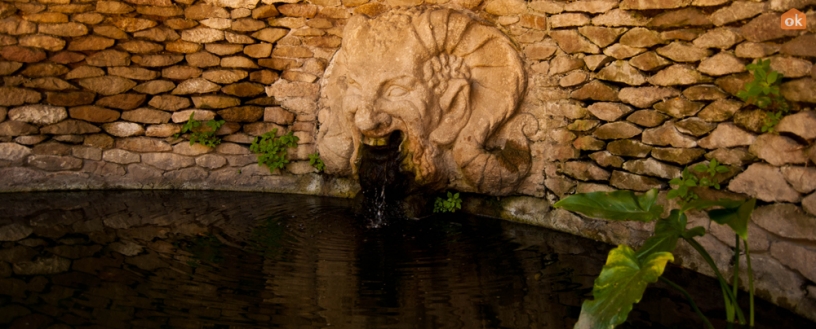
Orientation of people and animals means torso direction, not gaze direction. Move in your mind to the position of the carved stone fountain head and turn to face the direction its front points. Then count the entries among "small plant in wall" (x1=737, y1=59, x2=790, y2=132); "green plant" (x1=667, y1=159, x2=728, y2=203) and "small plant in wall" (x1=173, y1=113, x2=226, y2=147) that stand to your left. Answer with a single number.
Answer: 2

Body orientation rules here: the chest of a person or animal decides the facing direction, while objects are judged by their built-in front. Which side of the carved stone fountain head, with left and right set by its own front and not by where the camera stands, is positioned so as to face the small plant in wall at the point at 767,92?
left

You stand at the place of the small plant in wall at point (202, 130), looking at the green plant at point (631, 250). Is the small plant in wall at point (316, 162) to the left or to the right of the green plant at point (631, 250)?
left

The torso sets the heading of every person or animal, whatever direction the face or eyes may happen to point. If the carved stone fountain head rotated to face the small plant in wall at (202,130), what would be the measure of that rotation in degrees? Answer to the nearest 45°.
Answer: approximately 45° to its right

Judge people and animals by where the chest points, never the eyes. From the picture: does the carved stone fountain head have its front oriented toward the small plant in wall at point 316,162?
no

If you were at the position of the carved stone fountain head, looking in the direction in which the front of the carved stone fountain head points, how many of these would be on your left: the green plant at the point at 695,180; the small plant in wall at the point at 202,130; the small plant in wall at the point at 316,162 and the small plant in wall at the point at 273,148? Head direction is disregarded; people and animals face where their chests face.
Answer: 1

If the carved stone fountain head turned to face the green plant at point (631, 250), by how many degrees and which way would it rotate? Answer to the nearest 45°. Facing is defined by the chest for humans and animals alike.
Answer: approximately 45° to its left

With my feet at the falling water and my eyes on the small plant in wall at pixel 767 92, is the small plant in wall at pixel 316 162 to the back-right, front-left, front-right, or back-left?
back-left

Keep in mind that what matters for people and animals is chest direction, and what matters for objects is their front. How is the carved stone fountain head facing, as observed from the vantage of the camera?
facing the viewer and to the left of the viewer

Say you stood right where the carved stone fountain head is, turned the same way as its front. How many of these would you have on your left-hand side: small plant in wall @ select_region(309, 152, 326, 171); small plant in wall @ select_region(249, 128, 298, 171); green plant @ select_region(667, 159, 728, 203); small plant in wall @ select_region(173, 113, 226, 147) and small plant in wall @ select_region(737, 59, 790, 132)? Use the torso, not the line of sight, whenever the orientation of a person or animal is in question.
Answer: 2

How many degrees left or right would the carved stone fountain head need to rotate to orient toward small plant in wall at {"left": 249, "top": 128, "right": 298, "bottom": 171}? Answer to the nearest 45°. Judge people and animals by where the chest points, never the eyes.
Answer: approximately 90° to its right

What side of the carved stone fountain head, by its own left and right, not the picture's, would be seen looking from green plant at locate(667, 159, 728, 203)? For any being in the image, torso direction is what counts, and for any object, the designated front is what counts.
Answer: left

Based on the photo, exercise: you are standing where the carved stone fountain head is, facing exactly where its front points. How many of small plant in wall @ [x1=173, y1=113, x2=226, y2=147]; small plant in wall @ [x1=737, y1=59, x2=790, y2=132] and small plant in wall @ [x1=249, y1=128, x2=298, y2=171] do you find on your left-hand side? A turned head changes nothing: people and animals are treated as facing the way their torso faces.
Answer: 1

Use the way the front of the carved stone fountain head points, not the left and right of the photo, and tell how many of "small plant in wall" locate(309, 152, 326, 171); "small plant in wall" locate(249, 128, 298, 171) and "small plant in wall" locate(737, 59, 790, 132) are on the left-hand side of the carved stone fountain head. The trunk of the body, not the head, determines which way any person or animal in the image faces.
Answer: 1

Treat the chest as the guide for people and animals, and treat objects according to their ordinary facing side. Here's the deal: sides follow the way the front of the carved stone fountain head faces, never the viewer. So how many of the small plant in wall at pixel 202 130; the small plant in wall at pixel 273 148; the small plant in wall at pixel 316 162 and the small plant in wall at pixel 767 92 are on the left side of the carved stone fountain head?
1

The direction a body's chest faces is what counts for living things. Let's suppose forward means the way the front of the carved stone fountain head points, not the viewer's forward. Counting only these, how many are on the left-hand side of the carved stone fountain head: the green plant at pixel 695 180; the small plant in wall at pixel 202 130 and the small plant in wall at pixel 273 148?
1

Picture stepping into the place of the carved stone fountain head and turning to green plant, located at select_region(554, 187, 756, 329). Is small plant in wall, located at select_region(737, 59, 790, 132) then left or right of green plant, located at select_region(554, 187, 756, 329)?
left
